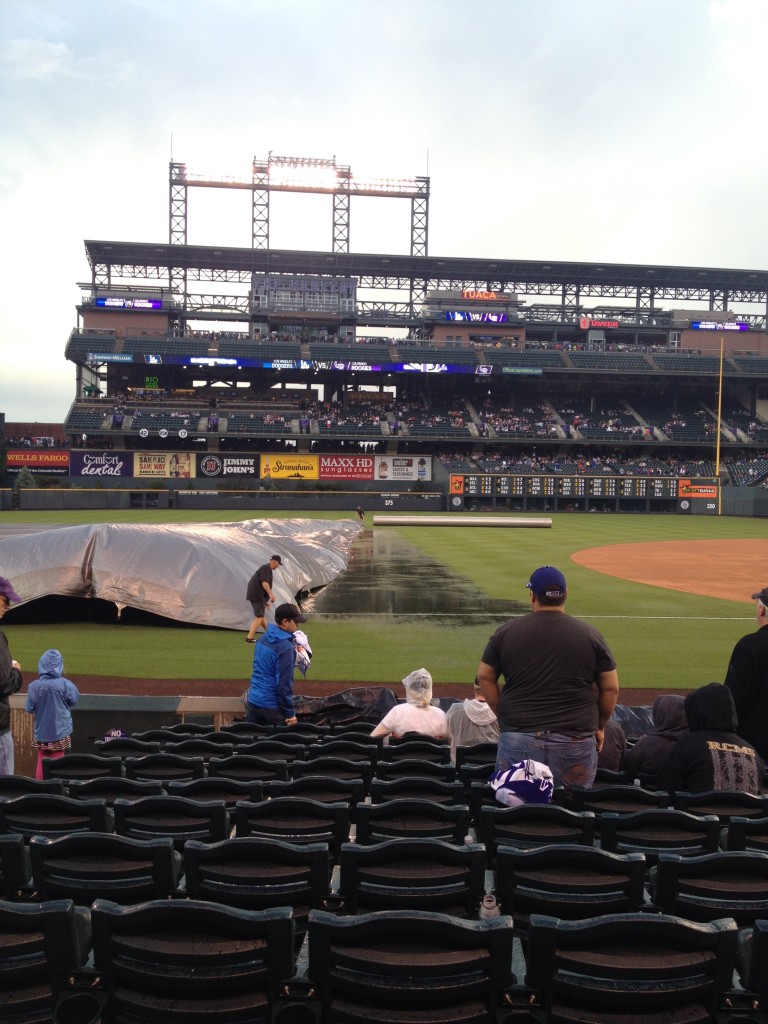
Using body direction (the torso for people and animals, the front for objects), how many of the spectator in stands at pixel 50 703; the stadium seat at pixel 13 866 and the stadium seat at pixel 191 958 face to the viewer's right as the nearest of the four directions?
0

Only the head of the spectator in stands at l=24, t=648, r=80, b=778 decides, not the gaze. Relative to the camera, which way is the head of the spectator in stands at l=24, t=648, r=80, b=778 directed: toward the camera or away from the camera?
away from the camera

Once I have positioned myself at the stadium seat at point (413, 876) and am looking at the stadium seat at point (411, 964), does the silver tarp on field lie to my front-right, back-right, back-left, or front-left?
back-right

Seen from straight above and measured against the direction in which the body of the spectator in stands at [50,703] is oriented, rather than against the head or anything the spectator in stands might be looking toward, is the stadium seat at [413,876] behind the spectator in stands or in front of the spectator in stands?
behind

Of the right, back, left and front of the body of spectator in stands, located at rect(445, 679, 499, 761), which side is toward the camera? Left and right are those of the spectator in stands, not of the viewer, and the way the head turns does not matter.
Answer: back

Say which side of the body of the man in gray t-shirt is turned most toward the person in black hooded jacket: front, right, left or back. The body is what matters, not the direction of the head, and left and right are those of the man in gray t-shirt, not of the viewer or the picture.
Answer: right

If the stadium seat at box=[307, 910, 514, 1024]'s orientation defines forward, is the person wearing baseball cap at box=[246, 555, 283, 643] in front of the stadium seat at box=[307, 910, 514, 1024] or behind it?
in front

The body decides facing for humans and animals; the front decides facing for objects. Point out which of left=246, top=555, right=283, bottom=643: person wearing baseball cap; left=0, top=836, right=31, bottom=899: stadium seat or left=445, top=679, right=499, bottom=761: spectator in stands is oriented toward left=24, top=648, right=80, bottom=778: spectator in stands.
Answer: the stadium seat

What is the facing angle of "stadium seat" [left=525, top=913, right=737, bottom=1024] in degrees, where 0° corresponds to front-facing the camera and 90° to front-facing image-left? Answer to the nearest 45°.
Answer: approximately 180°

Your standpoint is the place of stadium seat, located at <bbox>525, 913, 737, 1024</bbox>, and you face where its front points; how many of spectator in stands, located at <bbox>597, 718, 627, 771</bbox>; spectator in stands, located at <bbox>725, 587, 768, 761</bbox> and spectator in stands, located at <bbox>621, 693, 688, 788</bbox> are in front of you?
3

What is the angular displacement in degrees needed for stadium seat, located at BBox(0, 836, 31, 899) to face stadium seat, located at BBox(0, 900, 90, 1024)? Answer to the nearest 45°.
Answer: approximately 180°

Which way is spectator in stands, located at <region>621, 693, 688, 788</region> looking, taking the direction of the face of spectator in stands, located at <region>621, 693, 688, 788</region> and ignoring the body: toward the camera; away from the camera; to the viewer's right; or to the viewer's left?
away from the camera

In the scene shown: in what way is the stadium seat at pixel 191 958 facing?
away from the camera
